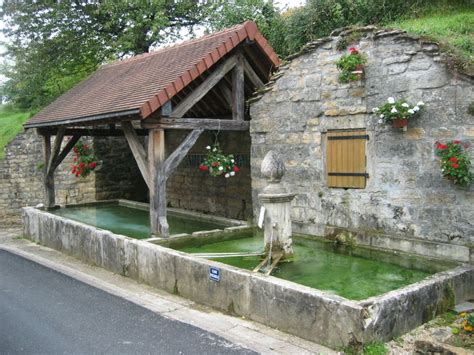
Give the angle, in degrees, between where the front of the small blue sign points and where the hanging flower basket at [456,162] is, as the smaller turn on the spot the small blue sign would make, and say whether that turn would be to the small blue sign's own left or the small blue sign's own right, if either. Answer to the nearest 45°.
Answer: approximately 135° to the small blue sign's own left

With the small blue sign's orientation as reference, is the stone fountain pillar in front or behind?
behind

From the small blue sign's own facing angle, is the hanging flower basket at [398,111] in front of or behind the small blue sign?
behind

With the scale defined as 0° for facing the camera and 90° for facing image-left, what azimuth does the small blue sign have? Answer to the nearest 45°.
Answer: approximately 45°

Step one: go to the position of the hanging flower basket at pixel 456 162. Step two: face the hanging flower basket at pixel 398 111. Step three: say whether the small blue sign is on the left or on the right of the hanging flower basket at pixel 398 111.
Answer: left
